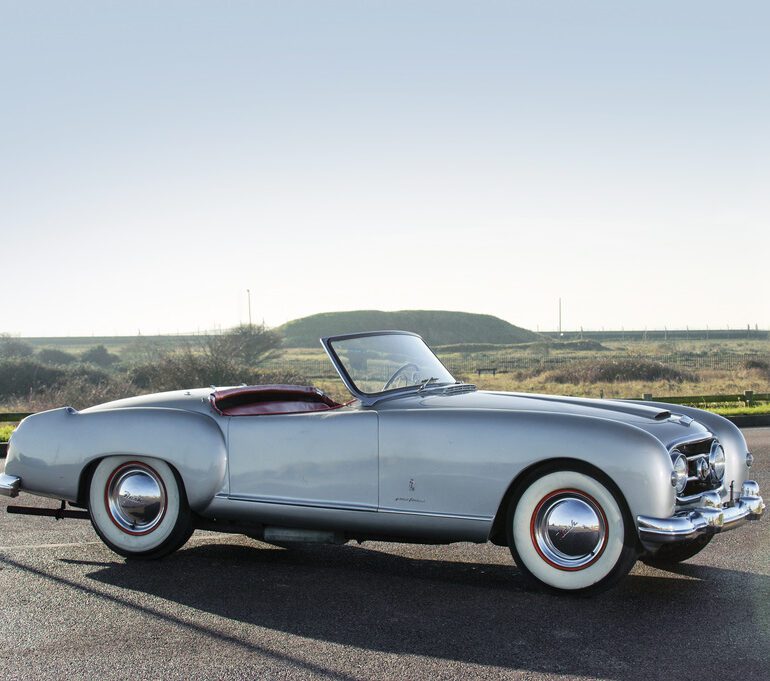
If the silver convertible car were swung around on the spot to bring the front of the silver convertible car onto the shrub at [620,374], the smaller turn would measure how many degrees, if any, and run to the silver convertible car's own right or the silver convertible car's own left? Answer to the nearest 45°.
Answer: approximately 135° to the silver convertible car's own left

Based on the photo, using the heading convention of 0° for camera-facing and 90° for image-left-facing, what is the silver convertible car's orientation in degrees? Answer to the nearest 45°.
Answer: approximately 315°

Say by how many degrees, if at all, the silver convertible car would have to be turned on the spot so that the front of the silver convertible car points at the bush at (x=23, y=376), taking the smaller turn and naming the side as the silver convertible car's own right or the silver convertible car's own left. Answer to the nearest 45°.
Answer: approximately 180°

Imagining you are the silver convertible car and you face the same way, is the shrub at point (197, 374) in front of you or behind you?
behind

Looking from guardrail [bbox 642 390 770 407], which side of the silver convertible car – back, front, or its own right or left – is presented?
left

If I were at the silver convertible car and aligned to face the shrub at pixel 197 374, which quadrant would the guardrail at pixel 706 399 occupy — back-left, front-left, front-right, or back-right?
front-right

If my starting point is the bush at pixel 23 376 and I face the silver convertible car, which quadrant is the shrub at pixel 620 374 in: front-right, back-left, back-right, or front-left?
front-left

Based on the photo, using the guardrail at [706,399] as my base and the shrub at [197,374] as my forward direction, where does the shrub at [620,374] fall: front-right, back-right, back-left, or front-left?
front-right
